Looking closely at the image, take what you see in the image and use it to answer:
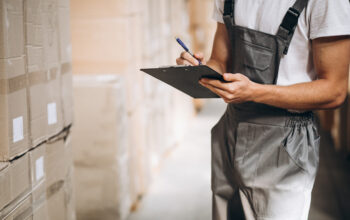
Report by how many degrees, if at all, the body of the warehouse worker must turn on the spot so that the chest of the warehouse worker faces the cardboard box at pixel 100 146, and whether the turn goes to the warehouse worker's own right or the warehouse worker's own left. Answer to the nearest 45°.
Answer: approximately 90° to the warehouse worker's own right

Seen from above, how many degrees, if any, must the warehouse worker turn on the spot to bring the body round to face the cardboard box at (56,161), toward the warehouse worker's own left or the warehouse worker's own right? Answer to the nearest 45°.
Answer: approximately 45° to the warehouse worker's own right

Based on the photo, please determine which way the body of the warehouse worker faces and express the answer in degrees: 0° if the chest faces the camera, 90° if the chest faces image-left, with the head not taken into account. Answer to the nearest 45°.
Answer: approximately 45°

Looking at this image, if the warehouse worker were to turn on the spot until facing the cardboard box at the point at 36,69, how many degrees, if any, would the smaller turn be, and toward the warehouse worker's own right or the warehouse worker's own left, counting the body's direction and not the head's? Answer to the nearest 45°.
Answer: approximately 45° to the warehouse worker's own right

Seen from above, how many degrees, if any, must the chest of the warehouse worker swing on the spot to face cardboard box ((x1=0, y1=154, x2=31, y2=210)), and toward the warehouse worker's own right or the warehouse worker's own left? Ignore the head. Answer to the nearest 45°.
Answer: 0° — they already face it

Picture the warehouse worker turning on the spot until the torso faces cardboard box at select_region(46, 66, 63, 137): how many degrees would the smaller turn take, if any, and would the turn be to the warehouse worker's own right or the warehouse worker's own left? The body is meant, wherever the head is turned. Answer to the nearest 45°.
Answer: approximately 45° to the warehouse worker's own right

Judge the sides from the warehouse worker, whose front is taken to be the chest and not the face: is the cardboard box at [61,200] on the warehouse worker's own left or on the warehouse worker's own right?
on the warehouse worker's own right
